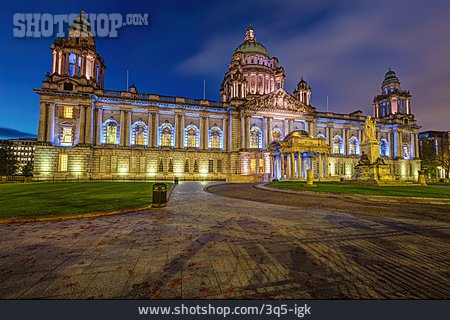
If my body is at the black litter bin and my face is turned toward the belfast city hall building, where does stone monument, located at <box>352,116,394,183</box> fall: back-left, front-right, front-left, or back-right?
front-right

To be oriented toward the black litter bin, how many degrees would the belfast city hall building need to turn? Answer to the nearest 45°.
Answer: approximately 45° to its right

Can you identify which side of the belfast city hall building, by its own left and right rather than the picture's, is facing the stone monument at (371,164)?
front

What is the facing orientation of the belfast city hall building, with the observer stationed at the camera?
facing the viewer and to the right of the viewer

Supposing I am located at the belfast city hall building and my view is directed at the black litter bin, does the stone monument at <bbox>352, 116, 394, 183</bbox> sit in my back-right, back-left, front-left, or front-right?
front-left
